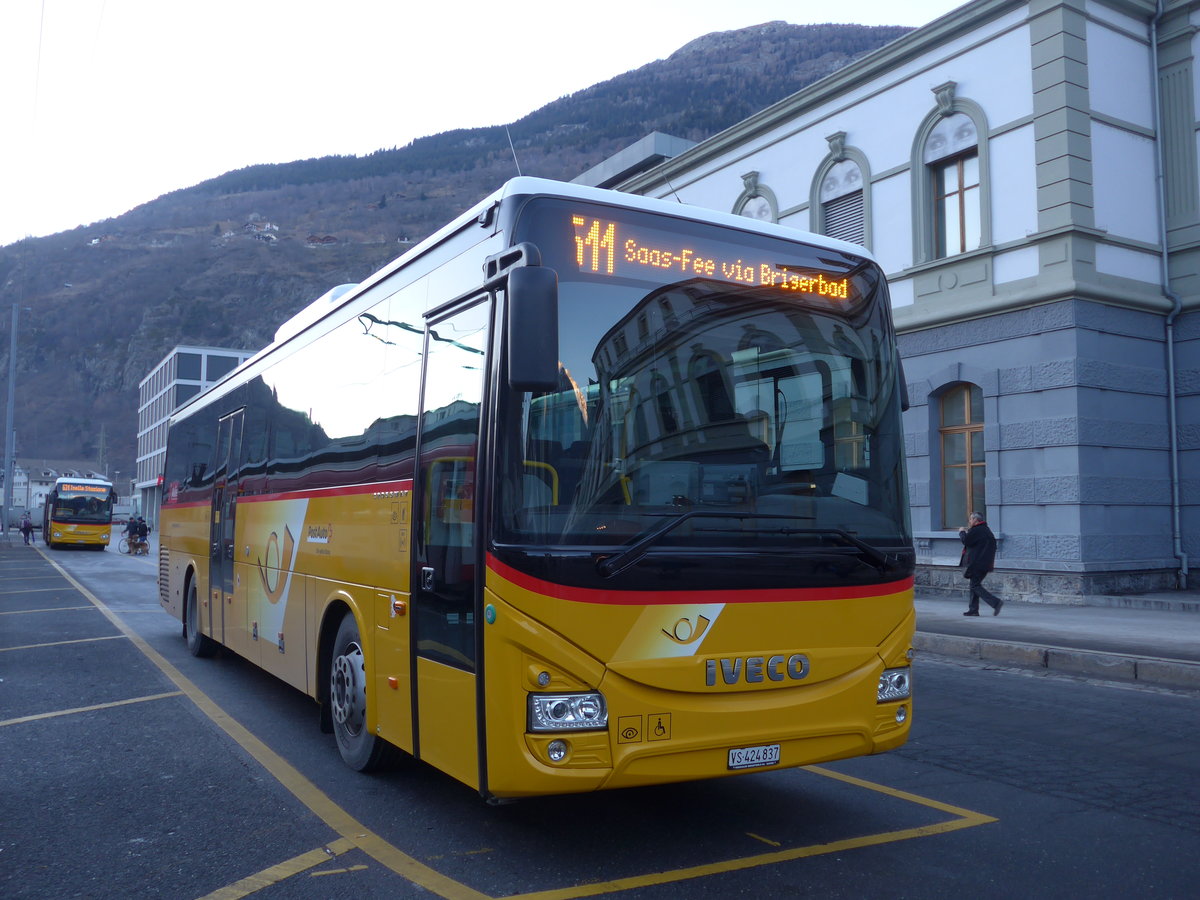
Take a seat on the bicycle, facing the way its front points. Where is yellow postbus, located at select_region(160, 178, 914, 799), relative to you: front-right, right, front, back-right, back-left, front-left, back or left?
left

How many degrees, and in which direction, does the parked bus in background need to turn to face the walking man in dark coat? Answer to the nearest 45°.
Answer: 0° — it already faces them

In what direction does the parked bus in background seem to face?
toward the camera

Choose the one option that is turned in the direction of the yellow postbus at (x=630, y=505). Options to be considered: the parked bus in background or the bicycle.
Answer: the parked bus in background

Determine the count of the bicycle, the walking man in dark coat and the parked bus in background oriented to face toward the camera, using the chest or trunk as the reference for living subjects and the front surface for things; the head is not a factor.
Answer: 1

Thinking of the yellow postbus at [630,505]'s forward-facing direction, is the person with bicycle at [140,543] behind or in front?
behind

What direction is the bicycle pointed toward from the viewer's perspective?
to the viewer's left

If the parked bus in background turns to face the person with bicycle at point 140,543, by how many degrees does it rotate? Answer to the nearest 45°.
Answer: approximately 45° to its left

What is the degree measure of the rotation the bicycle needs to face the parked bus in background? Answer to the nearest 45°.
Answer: approximately 45° to its right

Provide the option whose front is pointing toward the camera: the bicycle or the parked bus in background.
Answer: the parked bus in background
